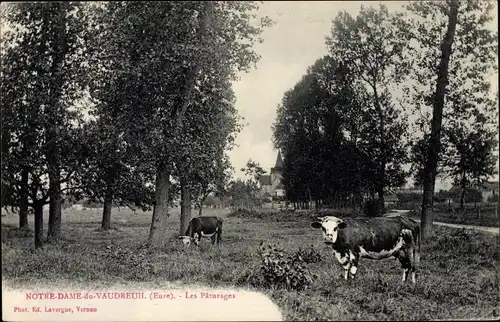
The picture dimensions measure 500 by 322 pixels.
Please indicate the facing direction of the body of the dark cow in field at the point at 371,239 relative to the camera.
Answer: to the viewer's left

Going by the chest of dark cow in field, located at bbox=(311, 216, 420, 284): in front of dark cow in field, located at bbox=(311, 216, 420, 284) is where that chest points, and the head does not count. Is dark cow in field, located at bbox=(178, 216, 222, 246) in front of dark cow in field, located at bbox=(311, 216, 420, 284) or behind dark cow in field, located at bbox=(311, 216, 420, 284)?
in front
